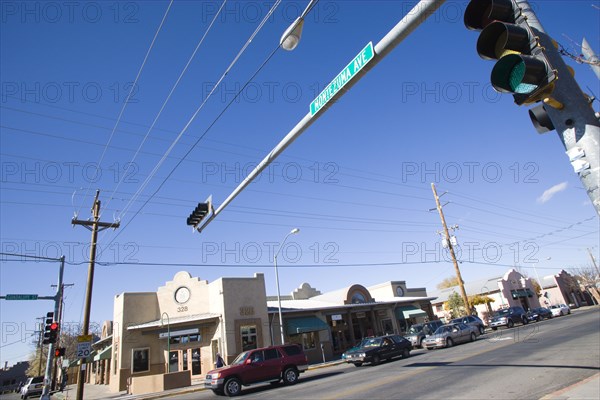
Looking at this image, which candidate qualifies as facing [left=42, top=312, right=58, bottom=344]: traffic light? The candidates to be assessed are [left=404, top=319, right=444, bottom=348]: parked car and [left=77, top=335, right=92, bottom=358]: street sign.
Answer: the parked car

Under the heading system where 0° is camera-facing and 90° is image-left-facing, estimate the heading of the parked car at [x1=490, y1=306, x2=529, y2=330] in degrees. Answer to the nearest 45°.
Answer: approximately 45°

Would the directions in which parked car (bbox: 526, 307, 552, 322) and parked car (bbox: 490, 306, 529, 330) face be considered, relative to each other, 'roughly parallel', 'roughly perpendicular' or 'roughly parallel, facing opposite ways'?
roughly parallel

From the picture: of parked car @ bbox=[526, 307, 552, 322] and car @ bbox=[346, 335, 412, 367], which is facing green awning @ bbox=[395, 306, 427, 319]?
parked car @ bbox=[526, 307, 552, 322]

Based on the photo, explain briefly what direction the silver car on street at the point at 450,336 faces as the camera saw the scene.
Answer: facing the viewer and to the left of the viewer

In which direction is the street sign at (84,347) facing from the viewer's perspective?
toward the camera

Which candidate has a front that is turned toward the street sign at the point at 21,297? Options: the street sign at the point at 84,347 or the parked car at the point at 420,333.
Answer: the parked car

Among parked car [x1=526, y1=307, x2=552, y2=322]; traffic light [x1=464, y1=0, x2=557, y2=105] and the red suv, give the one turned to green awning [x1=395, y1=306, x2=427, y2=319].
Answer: the parked car

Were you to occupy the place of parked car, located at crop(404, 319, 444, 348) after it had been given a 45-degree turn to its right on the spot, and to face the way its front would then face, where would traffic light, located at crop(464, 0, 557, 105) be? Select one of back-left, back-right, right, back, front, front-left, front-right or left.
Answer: left

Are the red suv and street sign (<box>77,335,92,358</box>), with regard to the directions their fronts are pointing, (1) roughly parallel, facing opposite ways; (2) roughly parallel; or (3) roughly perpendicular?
roughly perpendicular

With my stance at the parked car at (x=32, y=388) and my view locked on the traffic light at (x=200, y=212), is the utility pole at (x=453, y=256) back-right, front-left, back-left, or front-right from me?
front-left

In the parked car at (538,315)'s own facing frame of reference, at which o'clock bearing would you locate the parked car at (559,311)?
the parked car at (559,311) is roughly at 5 o'clock from the parked car at (538,315).
